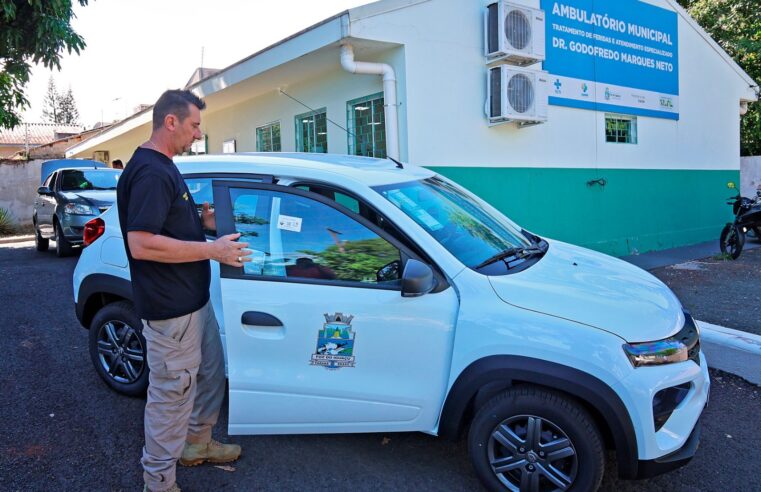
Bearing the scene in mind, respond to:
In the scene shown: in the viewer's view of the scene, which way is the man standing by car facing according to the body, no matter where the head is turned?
to the viewer's right

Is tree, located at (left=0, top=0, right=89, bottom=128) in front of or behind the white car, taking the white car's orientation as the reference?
behind

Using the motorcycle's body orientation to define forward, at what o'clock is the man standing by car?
The man standing by car is roughly at 11 o'clock from the motorcycle.

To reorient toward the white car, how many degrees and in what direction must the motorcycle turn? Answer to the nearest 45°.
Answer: approximately 45° to its left

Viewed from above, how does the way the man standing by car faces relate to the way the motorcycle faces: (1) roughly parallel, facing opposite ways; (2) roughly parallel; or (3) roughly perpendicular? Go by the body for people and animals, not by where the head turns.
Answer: roughly parallel, facing opposite ways

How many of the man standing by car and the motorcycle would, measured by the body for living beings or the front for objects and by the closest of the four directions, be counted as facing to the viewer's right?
1

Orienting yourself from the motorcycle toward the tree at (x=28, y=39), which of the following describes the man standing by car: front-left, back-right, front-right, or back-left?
front-left

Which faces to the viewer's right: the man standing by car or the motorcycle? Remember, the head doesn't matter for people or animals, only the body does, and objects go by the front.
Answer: the man standing by car

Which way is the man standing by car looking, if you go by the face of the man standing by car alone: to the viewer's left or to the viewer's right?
to the viewer's right

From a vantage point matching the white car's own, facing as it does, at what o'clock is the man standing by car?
The man standing by car is roughly at 4 o'clock from the white car.

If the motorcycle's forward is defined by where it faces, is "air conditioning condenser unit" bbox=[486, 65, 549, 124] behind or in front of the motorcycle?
in front

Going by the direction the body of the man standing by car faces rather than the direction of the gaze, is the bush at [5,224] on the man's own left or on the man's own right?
on the man's own left

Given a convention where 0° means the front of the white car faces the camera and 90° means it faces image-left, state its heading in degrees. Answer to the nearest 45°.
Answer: approximately 315°
